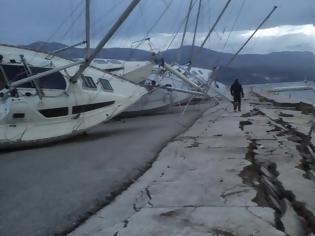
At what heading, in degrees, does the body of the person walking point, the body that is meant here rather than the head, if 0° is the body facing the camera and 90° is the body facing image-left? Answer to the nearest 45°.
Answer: approximately 180°

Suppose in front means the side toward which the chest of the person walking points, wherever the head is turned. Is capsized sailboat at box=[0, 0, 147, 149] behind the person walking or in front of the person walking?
behind
